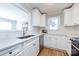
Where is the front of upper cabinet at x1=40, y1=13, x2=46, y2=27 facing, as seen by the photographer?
facing the viewer
